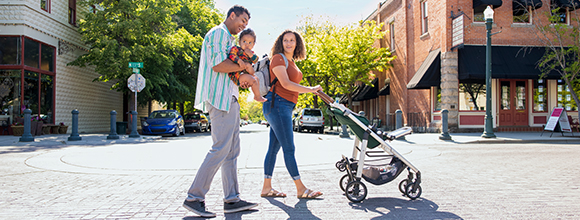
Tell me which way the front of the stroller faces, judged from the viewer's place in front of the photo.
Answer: facing to the right of the viewer

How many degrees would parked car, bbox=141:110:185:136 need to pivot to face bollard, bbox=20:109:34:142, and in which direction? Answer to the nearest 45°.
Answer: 0° — it already faces it

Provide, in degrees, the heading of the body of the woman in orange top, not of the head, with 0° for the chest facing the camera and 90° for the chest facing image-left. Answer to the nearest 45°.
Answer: approximately 270°

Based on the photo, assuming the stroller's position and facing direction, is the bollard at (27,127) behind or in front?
behind

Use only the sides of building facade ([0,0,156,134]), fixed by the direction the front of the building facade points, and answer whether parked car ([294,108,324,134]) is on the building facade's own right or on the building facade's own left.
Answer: on the building facade's own left

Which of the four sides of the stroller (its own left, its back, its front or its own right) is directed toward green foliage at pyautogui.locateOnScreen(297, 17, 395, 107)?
left

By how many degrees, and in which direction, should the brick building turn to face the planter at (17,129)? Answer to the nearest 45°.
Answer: approximately 45° to its right

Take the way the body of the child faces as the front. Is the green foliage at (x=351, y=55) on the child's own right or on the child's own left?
on the child's own left

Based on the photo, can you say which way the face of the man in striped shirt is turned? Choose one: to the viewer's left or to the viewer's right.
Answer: to the viewer's right

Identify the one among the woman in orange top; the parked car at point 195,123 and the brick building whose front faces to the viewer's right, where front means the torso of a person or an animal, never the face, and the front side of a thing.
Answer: the woman in orange top
